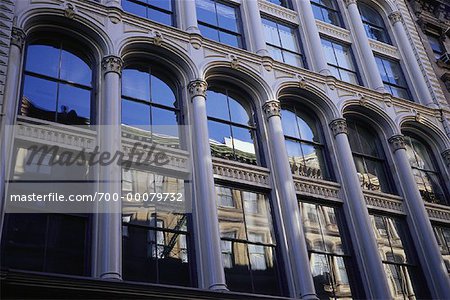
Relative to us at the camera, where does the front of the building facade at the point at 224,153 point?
facing the viewer and to the right of the viewer
